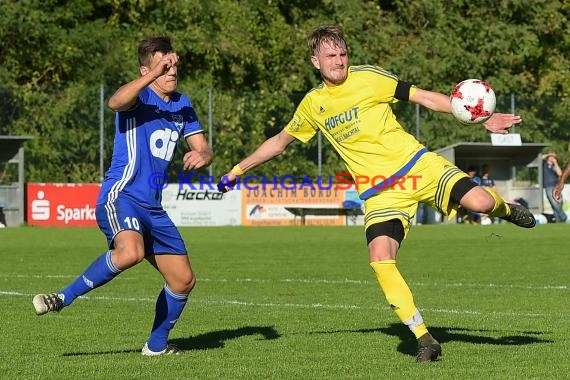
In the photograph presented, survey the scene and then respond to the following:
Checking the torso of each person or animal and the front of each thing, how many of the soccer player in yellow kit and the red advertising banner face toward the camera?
2

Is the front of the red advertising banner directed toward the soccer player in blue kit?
yes

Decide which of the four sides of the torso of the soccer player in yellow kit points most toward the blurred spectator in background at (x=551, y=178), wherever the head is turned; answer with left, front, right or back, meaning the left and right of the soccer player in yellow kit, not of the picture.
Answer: back

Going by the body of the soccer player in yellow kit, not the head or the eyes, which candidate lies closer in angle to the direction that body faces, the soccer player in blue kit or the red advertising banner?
the soccer player in blue kit

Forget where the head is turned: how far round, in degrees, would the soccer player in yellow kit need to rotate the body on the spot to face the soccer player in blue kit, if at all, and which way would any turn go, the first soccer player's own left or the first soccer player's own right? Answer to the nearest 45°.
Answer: approximately 90° to the first soccer player's own right

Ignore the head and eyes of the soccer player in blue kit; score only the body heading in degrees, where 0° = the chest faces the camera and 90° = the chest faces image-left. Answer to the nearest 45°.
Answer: approximately 315°

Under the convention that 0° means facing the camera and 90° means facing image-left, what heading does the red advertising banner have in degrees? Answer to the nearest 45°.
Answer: approximately 0°

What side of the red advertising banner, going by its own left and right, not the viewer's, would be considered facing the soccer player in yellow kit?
front

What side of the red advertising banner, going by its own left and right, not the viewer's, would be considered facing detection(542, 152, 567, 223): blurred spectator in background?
left
